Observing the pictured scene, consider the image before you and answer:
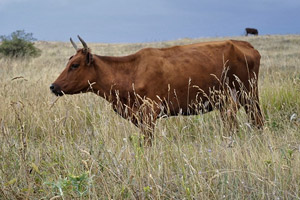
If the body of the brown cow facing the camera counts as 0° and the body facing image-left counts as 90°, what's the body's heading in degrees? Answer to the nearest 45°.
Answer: approximately 90°
